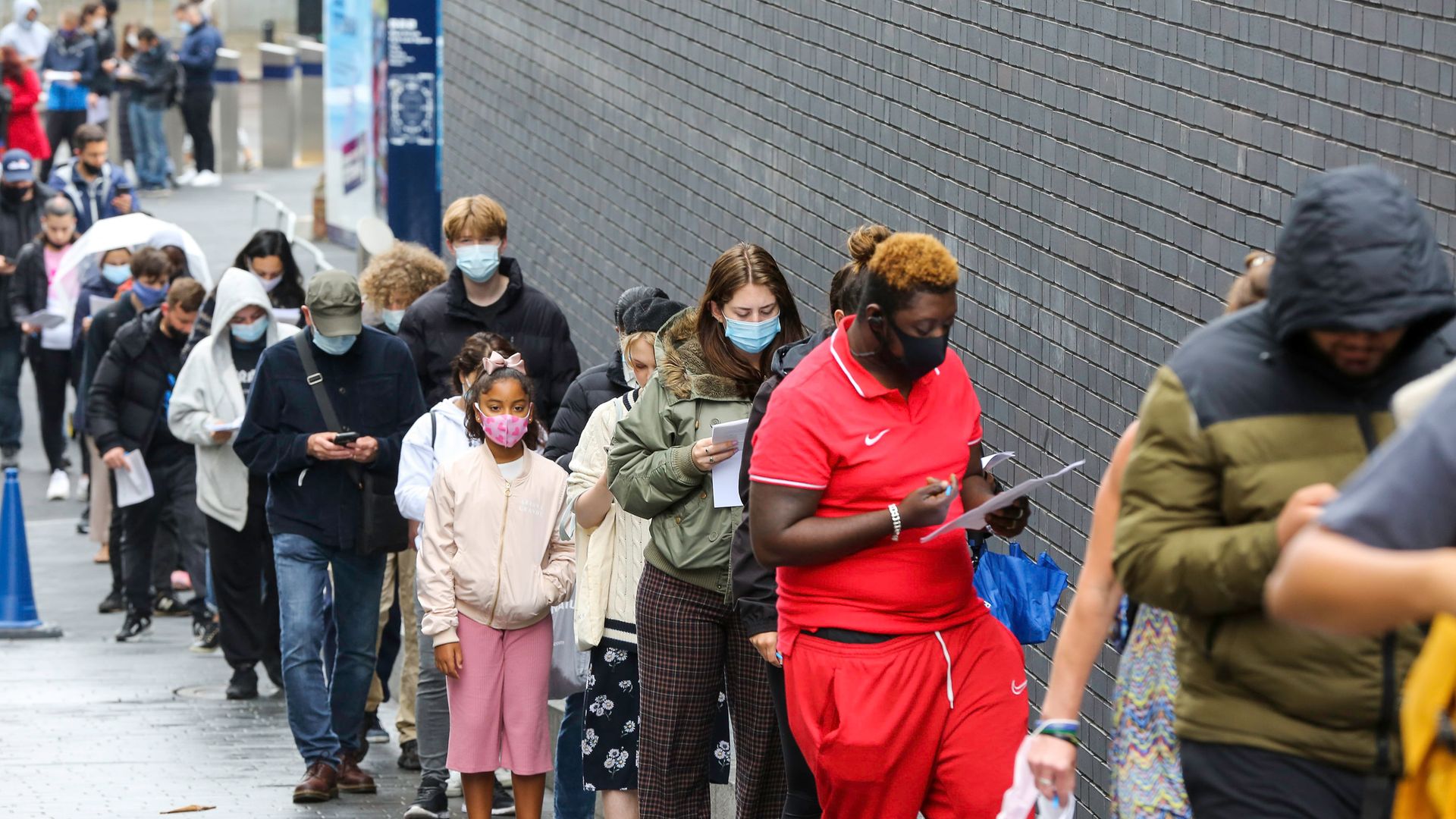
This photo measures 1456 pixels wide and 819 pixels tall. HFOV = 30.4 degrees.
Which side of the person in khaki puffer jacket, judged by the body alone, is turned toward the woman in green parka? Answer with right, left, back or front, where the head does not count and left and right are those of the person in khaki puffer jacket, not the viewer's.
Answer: back

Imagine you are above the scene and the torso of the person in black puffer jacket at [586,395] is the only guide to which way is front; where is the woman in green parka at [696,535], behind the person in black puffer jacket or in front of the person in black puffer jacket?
in front

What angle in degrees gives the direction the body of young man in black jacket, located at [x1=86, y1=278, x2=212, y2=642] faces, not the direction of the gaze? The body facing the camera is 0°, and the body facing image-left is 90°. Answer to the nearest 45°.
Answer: approximately 315°

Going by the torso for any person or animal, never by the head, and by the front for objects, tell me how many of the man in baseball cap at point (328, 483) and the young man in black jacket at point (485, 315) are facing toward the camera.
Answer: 2

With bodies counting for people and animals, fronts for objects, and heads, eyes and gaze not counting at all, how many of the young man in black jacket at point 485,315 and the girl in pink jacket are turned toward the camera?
2

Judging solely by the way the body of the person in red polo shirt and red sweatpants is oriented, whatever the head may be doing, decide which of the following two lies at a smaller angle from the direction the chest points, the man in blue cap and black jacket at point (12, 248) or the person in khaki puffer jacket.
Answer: the person in khaki puffer jacket

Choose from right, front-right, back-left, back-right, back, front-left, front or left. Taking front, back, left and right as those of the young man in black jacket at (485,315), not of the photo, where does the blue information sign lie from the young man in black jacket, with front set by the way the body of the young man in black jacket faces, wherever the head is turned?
back
